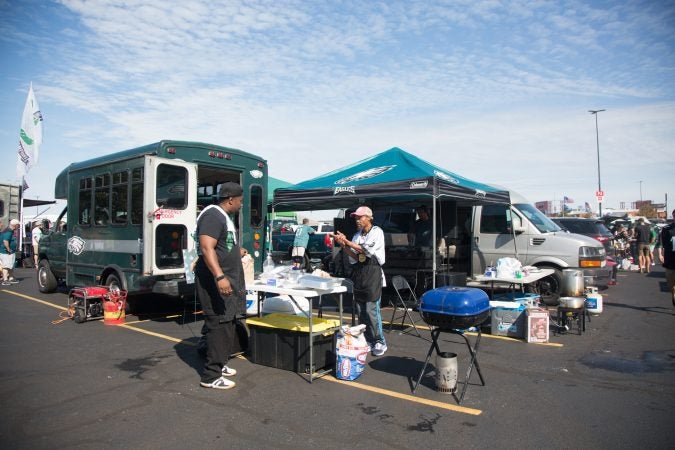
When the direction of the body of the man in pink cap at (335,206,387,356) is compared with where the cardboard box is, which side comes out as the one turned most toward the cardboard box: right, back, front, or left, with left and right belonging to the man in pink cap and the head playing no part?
back

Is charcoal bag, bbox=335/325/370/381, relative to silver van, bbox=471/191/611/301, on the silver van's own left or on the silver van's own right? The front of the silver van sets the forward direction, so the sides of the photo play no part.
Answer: on the silver van's own right

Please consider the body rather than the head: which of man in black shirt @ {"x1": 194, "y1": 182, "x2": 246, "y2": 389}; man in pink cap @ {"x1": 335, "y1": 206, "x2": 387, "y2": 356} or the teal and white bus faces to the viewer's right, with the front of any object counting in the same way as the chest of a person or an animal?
the man in black shirt

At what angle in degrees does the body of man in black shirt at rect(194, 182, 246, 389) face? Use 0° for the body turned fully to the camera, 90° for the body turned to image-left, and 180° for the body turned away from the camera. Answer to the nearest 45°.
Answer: approximately 270°

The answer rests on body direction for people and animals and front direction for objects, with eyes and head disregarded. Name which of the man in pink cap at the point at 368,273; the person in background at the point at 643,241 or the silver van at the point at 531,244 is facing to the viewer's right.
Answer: the silver van

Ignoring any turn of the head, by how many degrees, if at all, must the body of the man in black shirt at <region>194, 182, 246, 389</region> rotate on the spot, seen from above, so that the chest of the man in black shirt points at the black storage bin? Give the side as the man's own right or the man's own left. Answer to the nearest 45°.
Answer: approximately 45° to the man's own left

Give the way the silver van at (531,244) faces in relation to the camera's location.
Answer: facing to the right of the viewer

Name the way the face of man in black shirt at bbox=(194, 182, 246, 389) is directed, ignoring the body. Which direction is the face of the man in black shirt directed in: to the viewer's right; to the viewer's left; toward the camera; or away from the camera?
to the viewer's right
